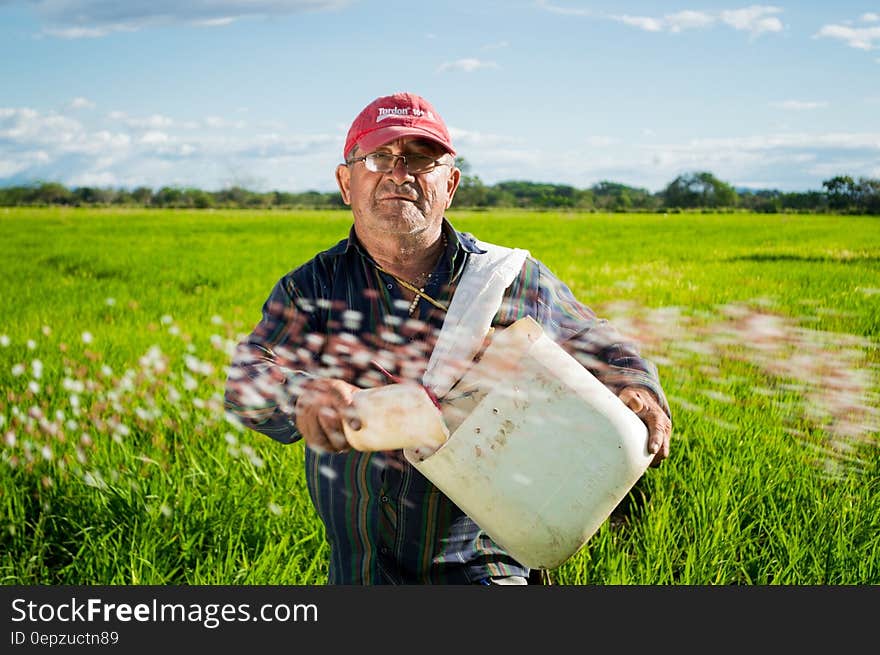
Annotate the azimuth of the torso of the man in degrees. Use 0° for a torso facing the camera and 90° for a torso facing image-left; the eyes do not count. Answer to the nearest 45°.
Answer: approximately 0°
